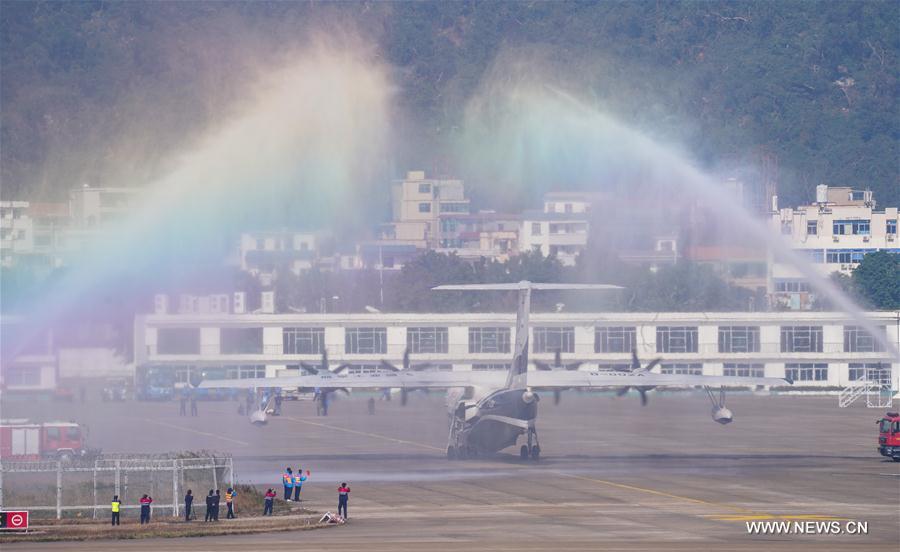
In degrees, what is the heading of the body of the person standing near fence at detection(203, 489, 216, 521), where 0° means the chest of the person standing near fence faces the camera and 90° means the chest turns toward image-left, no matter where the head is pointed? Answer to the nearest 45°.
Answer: approximately 180°

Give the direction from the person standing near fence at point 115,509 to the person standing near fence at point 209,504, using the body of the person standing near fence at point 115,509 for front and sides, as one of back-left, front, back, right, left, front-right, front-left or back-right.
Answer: right

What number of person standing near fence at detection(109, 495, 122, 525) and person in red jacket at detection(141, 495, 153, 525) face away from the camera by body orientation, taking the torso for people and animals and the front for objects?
2

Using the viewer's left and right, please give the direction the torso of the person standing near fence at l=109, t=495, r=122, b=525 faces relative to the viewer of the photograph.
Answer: facing away from the viewer

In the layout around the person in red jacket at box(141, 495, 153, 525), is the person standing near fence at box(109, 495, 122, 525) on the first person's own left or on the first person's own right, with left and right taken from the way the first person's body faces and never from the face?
on the first person's own left

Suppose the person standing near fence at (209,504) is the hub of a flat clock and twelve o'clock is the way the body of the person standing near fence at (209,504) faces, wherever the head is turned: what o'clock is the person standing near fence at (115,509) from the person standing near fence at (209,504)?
the person standing near fence at (115,509) is roughly at 9 o'clock from the person standing near fence at (209,504).

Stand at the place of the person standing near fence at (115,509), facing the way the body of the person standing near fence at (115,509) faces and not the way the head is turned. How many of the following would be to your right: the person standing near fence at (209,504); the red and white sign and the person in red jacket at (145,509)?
2

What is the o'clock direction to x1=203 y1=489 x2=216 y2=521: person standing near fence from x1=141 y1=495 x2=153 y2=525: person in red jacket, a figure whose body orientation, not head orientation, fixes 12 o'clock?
The person standing near fence is roughly at 3 o'clock from the person in red jacket.

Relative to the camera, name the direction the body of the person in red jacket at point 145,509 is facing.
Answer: away from the camera

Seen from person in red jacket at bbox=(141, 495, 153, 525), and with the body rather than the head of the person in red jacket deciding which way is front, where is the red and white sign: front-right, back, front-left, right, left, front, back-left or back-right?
left

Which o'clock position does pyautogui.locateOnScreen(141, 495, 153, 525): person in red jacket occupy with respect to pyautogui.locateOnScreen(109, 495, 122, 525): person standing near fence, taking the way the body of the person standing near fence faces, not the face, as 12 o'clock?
The person in red jacket is roughly at 3 o'clock from the person standing near fence.

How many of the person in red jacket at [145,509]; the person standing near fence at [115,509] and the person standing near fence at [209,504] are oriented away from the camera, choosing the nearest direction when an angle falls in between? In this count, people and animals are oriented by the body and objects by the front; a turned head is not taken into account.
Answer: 3
